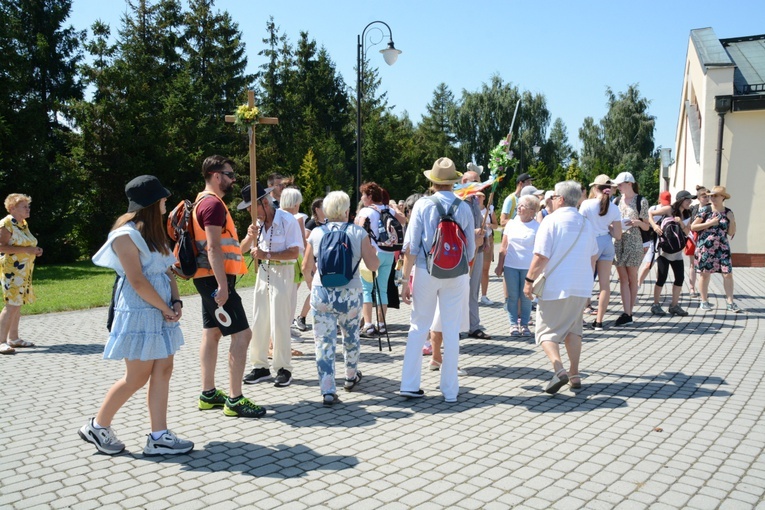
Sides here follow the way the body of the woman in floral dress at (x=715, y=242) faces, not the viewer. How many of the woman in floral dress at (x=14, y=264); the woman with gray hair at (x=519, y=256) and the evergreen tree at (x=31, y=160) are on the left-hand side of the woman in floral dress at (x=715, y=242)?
0

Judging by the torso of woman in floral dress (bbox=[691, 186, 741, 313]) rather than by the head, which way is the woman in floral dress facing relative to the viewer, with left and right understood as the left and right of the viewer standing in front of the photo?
facing the viewer

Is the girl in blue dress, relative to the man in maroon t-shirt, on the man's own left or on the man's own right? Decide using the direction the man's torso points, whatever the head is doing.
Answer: on the man's own right

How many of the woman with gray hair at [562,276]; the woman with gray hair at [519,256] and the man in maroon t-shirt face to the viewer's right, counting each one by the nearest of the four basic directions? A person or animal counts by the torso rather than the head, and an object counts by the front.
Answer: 1

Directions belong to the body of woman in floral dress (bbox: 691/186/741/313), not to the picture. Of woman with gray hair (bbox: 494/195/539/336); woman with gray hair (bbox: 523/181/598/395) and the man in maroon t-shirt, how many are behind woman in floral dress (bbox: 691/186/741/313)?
0

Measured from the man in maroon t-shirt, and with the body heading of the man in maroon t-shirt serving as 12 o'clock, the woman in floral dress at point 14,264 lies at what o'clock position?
The woman in floral dress is roughly at 8 o'clock from the man in maroon t-shirt.

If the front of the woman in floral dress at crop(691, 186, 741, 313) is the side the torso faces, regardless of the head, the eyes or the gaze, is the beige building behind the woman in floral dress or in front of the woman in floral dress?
behind

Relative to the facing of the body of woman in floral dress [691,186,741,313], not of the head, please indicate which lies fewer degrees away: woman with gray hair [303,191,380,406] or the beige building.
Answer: the woman with gray hair

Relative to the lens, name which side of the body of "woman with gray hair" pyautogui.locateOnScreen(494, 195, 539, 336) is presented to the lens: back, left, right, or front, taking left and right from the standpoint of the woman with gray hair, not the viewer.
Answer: front

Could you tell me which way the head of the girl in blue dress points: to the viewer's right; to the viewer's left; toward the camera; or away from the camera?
to the viewer's right

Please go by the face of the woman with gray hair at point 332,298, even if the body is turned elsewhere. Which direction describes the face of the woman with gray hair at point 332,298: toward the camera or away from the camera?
away from the camera
